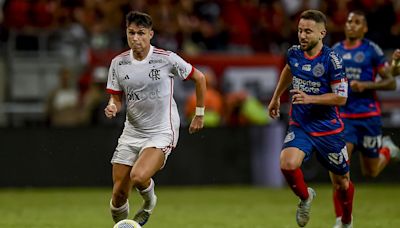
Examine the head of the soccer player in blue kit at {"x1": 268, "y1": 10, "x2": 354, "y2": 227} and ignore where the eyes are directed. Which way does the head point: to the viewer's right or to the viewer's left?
to the viewer's left

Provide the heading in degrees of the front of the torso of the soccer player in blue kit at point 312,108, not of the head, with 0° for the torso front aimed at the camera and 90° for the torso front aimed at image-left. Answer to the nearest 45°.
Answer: approximately 45°

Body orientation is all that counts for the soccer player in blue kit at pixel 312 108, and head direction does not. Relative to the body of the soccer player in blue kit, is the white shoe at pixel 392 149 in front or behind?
behind

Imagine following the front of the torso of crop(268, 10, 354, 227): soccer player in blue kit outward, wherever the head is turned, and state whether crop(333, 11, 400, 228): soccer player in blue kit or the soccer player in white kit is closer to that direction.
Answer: the soccer player in white kit

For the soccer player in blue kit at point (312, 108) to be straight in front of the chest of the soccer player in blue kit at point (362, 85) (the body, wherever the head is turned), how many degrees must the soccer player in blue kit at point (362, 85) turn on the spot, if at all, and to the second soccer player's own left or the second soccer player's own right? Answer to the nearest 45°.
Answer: approximately 45° to the second soccer player's own left
